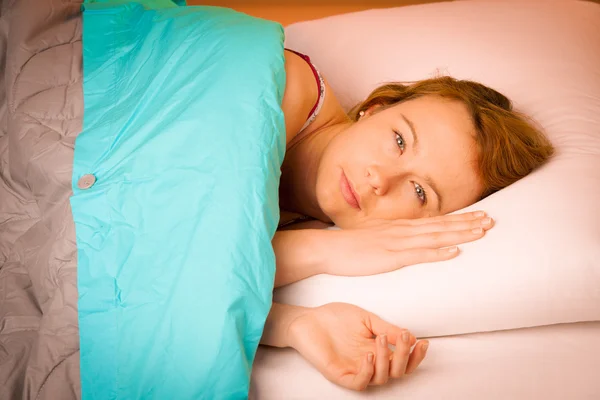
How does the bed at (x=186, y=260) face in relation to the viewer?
to the viewer's left
